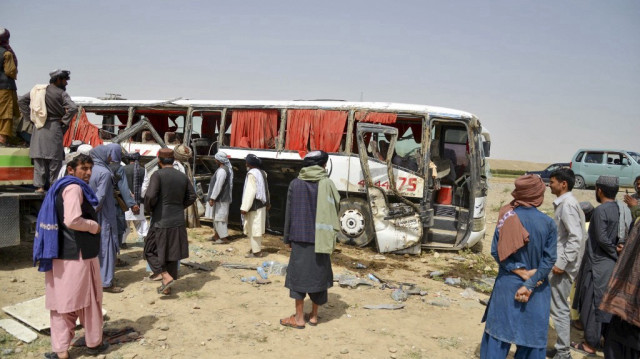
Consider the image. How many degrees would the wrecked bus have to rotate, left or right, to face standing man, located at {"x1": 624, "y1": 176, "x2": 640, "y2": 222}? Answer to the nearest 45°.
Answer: approximately 45° to its right

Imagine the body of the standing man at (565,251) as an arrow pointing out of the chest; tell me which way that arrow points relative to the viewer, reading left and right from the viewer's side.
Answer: facing to the left of the viewer

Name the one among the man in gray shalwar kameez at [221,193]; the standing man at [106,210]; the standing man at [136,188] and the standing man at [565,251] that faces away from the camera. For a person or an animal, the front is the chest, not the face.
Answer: the standing man at [136,188]

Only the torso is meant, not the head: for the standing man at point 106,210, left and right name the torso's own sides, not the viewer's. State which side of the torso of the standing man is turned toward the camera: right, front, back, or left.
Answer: right

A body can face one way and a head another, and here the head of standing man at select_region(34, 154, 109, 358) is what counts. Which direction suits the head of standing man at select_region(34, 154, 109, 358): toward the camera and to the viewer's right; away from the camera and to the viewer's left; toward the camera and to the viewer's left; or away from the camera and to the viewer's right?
toward the camera and to the viewer's right

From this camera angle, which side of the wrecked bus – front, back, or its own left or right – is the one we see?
right

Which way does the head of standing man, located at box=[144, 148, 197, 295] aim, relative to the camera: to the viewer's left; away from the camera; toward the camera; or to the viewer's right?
away from the camera

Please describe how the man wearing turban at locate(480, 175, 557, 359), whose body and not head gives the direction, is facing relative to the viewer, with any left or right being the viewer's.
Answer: facing away from the viewer

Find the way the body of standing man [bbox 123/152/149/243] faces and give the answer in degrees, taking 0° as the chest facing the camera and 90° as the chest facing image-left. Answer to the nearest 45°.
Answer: approximately 180°

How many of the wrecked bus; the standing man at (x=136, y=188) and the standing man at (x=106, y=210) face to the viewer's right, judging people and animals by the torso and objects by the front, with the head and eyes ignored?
2
